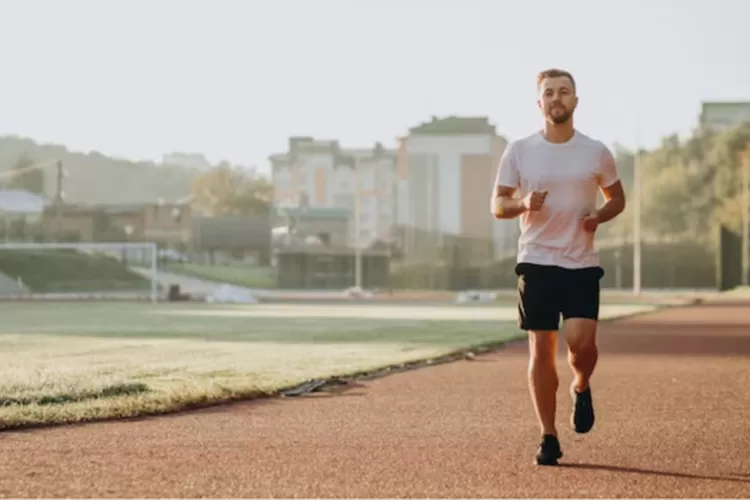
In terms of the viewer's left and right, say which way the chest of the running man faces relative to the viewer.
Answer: facing the viewer
